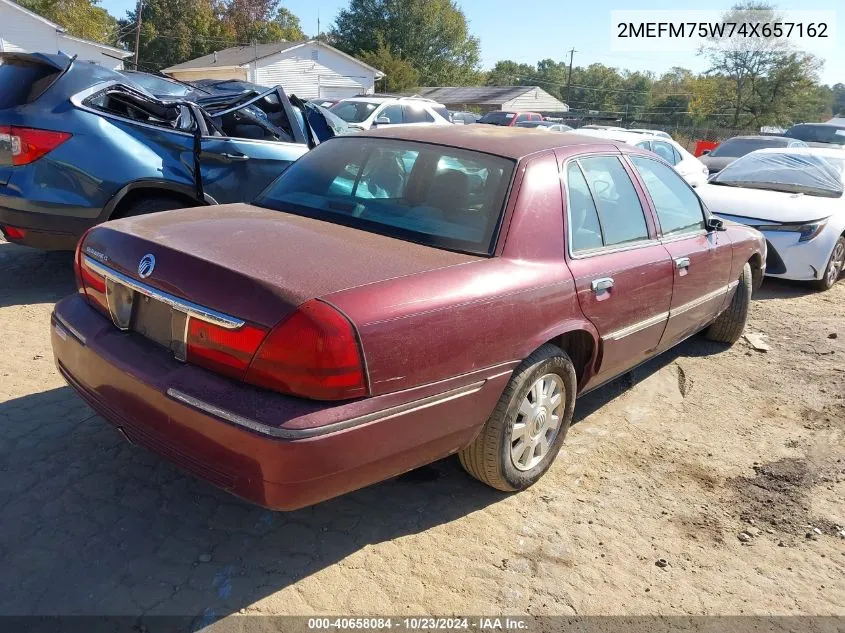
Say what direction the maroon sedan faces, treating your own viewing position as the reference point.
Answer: facing away from the viewer and to the right of the viewer

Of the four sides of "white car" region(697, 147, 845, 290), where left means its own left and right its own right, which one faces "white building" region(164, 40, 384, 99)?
right

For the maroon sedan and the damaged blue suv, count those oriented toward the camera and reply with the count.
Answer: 0

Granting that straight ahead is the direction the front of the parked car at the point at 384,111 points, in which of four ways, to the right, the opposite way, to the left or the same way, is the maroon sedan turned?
the opposite way

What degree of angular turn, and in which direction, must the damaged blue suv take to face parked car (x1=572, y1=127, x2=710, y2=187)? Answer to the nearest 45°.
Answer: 0° — it already faces it

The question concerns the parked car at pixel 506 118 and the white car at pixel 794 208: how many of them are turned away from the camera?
0

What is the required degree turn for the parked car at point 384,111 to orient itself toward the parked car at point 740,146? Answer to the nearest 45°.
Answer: approximately 135° to its left

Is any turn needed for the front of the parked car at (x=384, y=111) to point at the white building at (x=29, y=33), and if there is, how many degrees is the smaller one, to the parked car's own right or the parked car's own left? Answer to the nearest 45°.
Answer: approximately 90° to the parked car's own right

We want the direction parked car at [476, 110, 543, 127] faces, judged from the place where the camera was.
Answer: facing the viewer and to the left of the viewer

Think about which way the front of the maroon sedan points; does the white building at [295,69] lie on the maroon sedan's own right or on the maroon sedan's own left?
on the maroon sedan's own left

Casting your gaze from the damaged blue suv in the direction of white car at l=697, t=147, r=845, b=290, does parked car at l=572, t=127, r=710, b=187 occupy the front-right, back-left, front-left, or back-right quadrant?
front-left

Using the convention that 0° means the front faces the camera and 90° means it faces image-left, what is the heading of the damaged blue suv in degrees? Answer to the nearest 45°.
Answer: approximately 225°

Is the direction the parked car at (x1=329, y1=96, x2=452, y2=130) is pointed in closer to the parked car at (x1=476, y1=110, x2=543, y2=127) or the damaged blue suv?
the damaged blue suv

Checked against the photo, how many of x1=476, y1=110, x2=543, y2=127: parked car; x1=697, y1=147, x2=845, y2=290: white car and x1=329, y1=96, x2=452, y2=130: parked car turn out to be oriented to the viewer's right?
0
